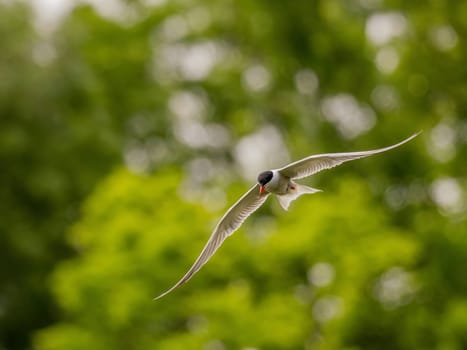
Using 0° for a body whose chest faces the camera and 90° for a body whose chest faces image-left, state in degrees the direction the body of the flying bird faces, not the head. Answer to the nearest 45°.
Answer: approximately 45°
